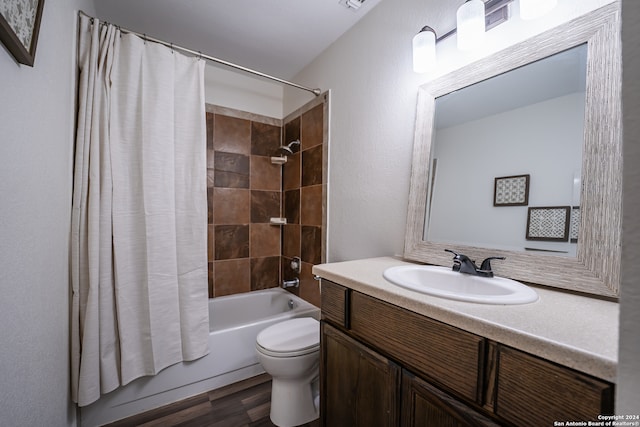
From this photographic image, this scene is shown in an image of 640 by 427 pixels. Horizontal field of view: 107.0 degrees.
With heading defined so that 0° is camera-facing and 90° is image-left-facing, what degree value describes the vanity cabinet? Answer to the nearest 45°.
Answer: approximately 45°

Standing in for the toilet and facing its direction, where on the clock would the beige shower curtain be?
The beige shower curtain is roughly at 2 o'clock from the toilet.

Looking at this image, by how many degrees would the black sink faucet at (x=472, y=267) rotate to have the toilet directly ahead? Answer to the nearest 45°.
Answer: approximately 45° to its right

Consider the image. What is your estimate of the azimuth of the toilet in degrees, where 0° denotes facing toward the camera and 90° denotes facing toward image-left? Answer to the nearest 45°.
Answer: approximately 45°

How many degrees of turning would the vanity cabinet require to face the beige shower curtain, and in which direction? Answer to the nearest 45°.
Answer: approximately 45° to its right

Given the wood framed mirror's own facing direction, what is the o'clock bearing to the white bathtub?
The white bathtub is roughly at 1 o'clock from the wood framed mirror.
